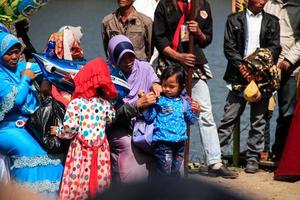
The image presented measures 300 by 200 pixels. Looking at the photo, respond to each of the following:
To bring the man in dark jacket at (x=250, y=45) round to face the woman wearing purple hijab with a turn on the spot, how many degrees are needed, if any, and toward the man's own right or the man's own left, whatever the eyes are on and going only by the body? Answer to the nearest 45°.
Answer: approximately 45° to the man's own right

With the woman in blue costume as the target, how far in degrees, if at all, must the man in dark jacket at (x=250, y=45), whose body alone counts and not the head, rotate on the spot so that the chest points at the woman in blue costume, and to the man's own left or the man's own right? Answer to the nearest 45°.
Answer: approximately 45° to the man's own right

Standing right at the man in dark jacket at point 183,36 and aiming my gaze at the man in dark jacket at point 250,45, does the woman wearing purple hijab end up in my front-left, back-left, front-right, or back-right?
back-right

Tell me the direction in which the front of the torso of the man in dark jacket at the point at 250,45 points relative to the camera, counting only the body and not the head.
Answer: toward the camera

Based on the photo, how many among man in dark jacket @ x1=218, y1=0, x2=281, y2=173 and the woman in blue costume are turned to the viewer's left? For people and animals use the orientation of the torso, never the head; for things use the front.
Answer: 0

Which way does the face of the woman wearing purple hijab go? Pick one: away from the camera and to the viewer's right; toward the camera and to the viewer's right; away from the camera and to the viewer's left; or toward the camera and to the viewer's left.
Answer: toward the camera and to the viewer's right

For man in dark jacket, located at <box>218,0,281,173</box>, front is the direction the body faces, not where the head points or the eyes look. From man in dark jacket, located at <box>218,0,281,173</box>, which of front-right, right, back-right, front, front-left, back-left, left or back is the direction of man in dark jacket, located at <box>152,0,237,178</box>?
front-right

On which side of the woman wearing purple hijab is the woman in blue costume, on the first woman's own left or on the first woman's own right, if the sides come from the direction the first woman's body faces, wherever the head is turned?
on the first woman's own right

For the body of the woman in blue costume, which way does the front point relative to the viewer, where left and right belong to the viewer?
facing the viewer and to the right of the viewer
